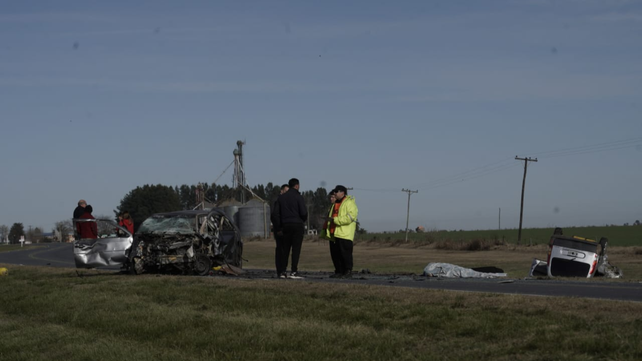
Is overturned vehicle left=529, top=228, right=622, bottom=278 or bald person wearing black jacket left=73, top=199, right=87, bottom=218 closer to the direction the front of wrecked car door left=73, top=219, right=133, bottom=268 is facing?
the overturned vehicle

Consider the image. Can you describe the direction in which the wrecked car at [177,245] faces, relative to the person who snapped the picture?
facing the viewer and to the left of the viewer

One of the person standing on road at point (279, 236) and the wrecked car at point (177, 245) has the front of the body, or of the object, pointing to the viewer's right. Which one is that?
the person standing on road
